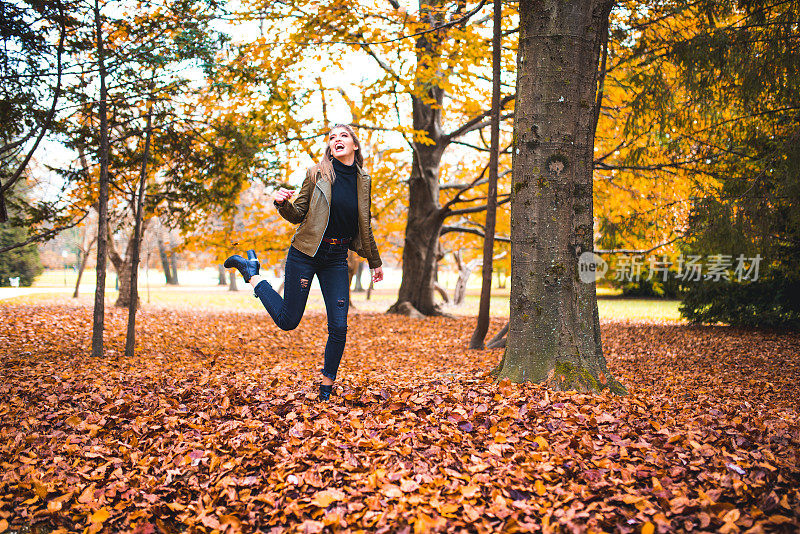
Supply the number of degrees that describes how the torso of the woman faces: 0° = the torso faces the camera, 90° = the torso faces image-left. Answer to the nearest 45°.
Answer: approximately 315°

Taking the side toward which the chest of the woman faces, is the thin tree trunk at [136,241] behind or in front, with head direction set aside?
behind

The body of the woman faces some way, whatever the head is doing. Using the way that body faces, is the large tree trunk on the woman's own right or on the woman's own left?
on the woman's own left

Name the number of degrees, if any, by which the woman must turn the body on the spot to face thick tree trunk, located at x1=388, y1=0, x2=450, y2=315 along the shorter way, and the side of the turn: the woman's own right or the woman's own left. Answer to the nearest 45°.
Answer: approximately 135° to the woman's own left

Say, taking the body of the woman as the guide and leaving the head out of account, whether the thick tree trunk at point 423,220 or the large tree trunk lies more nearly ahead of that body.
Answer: the large tree trunk

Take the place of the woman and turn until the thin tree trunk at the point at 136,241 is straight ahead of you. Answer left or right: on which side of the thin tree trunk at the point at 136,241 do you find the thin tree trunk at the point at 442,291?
right

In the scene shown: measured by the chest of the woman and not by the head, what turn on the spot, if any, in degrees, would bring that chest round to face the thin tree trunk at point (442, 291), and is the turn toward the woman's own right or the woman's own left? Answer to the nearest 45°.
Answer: approximately 135° to the woman's own left

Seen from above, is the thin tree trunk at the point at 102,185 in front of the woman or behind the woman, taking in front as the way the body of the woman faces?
behind
